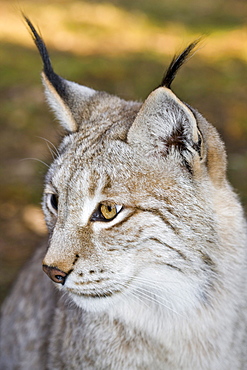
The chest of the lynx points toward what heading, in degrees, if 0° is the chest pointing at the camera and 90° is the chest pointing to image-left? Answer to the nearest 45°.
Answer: approximately 45°
